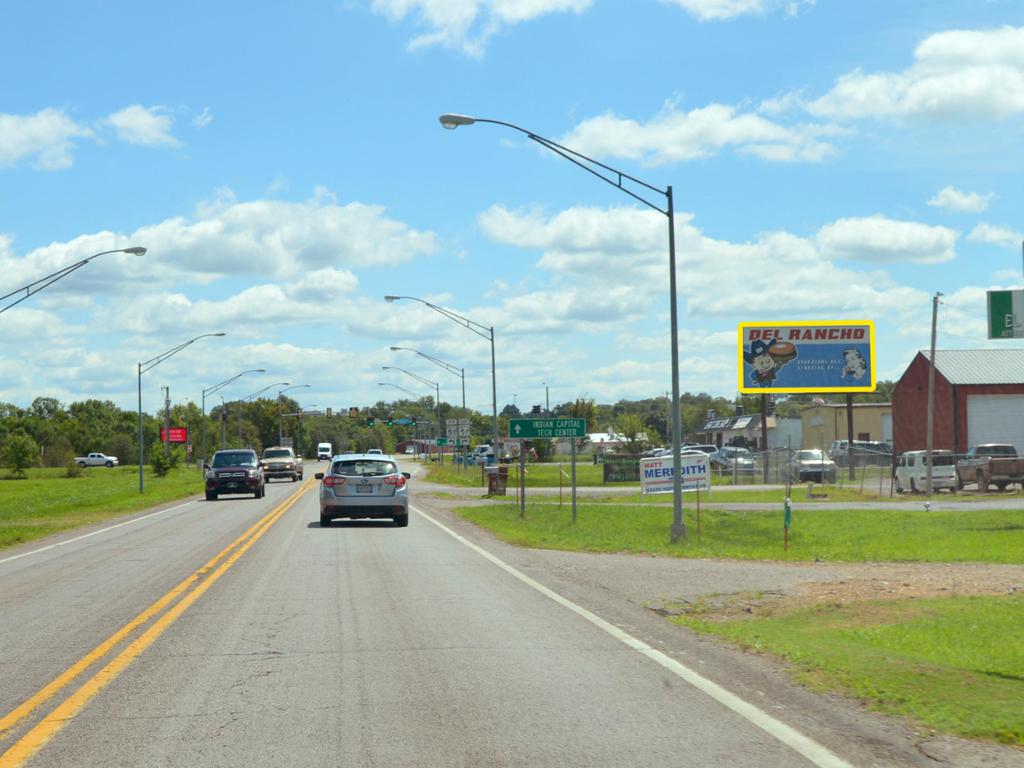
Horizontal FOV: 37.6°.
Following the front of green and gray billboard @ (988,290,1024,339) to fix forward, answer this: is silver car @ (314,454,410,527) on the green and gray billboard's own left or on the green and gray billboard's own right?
on the green and gray billboard's own right

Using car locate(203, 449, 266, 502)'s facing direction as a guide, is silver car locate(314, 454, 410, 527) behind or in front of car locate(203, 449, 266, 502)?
in front

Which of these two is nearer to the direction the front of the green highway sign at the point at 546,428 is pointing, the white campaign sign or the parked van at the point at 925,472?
the white campaign sign

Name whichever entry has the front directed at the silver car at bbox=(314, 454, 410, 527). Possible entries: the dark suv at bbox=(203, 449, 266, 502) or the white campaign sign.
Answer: the dark suv

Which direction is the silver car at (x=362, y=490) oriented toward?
away from the camera

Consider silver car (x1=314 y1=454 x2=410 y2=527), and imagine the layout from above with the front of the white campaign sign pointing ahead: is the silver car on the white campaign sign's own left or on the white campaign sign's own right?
on the white campaign sign's own right

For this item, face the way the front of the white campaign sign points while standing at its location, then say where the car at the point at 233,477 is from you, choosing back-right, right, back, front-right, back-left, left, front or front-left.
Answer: back-right

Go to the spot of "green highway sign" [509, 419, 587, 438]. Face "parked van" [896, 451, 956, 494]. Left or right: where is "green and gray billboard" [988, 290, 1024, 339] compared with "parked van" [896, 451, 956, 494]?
right

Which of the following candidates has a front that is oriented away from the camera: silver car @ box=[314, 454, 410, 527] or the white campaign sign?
the silver car

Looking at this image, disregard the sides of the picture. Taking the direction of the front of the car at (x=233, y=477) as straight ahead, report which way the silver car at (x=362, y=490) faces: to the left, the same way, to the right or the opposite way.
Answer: the opposite way

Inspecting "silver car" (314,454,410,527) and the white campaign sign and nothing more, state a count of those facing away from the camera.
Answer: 1

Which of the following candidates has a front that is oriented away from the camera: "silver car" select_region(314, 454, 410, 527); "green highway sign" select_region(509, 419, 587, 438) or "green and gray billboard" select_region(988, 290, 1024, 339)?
the silver car
